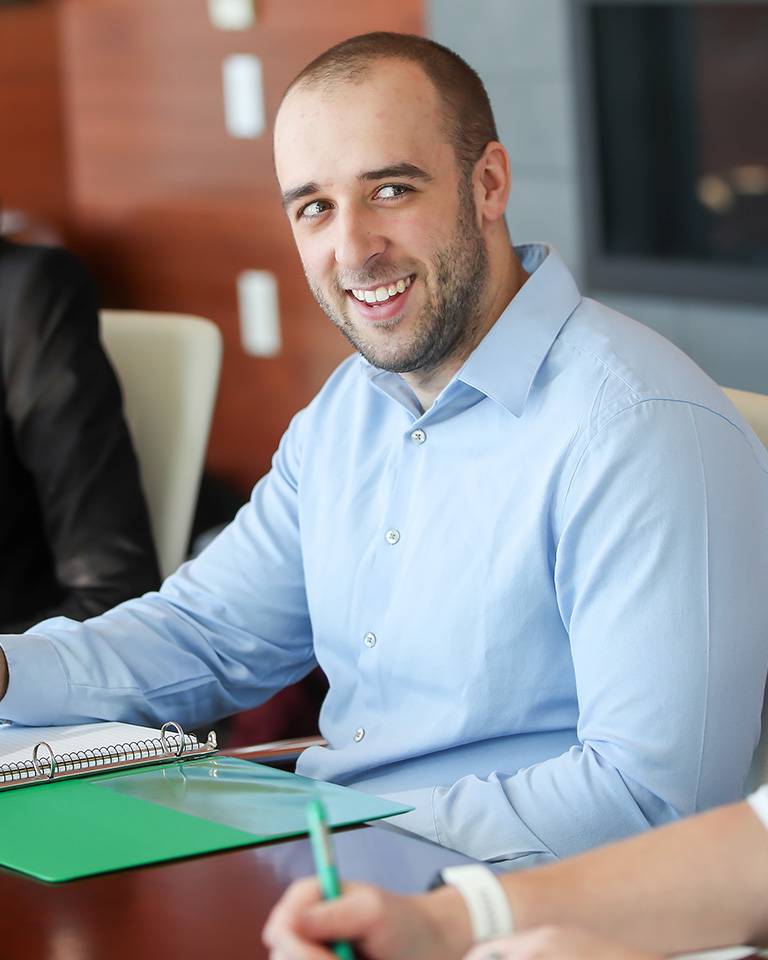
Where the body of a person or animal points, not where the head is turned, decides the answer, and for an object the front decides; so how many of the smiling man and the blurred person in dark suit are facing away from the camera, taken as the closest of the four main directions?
0

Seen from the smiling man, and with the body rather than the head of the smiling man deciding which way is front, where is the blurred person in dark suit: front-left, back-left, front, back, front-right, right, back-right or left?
right

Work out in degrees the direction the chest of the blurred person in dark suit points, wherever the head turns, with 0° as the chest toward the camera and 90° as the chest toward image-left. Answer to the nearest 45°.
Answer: approximately 45°

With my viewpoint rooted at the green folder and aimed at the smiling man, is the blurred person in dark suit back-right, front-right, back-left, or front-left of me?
front-left

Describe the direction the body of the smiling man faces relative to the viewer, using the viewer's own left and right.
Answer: facing the viewer and to the left of the viewer

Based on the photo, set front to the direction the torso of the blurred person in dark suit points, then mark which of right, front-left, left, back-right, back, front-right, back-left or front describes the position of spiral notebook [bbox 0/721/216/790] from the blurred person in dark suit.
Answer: front-left

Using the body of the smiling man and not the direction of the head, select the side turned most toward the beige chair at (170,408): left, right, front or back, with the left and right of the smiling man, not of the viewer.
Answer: right

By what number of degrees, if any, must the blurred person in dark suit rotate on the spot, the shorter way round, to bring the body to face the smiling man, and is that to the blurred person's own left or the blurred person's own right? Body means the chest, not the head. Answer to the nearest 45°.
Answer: approximately 90° to the blurred person's own left
